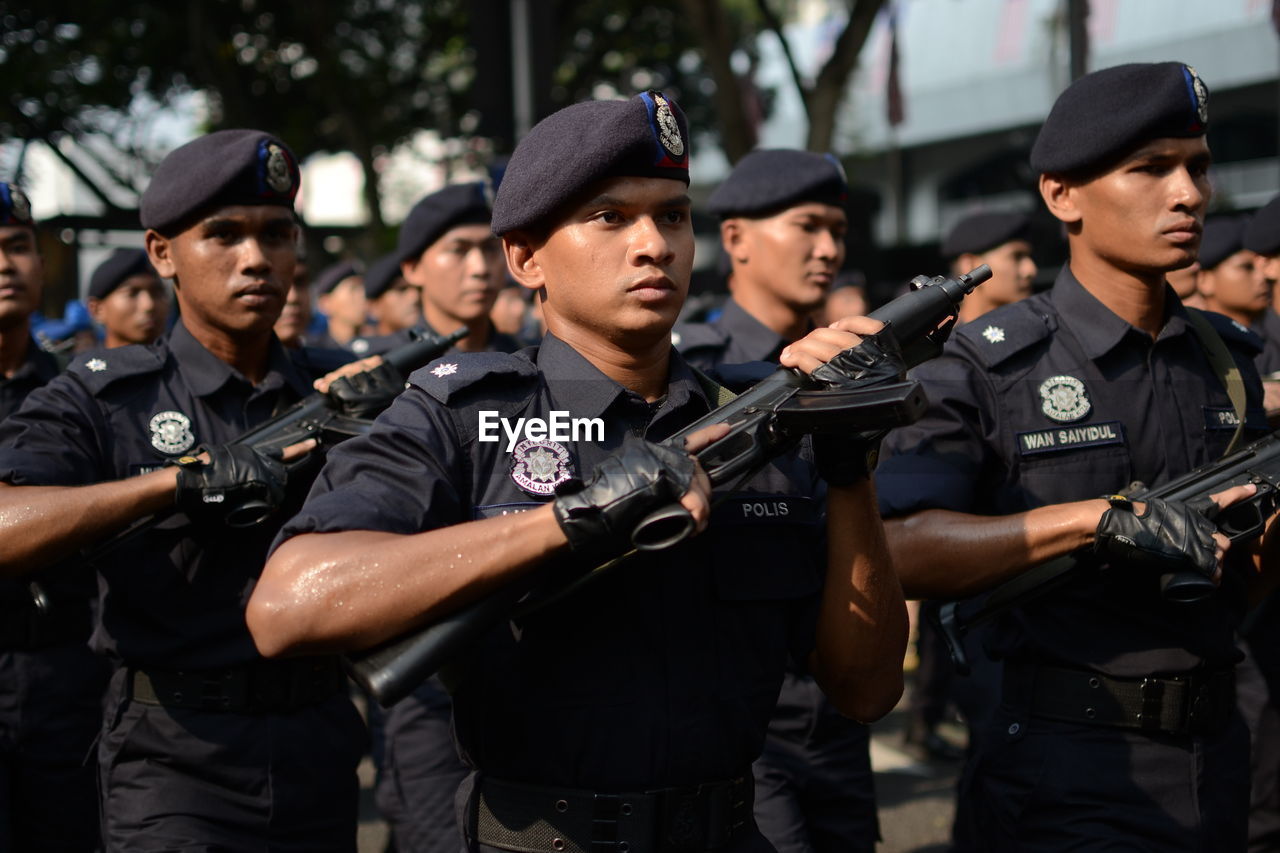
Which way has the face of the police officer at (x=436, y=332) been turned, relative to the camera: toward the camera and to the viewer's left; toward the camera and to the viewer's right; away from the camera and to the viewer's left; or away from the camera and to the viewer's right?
toward the camera and to the viewer's right

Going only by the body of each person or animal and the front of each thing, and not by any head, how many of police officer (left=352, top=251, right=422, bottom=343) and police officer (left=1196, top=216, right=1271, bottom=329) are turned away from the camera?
0

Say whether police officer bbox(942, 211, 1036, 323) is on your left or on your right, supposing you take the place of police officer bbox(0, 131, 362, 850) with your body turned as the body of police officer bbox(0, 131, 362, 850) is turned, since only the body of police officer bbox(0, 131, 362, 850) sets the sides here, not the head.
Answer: on your left

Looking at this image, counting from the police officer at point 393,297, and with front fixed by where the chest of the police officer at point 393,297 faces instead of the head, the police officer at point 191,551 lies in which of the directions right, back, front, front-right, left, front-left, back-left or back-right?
front-right

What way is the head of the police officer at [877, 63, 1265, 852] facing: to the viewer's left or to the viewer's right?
to the viewer's right

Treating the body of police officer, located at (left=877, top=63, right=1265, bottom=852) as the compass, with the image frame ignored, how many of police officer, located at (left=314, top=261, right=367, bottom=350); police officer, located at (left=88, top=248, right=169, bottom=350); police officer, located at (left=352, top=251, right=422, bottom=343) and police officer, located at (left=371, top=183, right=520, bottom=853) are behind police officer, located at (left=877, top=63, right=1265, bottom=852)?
4

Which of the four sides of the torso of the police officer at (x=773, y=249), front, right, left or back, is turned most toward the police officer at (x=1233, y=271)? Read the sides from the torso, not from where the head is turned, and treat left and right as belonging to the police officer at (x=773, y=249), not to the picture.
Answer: left

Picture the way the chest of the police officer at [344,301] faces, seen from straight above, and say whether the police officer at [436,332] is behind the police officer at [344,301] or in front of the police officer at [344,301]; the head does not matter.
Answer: in front

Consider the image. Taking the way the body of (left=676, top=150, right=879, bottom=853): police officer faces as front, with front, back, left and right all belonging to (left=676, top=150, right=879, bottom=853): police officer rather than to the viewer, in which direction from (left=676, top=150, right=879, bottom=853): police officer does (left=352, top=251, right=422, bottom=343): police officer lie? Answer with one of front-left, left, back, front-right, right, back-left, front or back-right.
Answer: back

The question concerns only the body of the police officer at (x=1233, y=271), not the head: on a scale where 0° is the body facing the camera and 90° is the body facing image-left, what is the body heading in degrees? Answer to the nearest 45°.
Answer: approximately 315°

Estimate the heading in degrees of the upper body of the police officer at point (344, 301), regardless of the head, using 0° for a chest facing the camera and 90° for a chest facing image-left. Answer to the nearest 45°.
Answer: approximately 315°

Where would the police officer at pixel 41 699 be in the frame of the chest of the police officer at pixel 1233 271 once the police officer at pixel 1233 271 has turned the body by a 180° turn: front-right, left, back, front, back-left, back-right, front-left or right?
left
